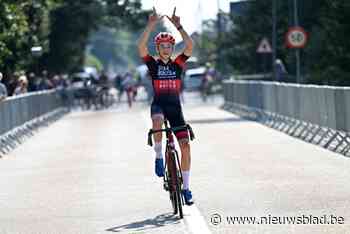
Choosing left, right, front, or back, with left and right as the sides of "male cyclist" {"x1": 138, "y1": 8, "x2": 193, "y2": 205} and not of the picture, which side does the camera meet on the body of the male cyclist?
front

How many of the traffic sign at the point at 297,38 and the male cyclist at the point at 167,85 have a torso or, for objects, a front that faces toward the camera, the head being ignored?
2

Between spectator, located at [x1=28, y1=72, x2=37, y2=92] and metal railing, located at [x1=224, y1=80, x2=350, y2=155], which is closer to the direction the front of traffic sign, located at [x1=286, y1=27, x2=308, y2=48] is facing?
the metal railing

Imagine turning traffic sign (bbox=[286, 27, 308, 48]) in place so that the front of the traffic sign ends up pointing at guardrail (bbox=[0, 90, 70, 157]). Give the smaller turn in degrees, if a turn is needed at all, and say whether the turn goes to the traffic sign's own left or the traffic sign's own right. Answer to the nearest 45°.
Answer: approximately 45° to the traffic sign's own right

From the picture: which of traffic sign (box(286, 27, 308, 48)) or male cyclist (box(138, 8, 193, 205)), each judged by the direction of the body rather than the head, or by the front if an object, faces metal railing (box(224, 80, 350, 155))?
the traffic sign

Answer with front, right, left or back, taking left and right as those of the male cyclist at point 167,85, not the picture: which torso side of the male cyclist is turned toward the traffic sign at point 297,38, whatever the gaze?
back

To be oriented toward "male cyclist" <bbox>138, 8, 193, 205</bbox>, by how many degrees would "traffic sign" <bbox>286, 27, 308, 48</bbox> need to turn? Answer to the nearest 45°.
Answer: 0° — it already faces them

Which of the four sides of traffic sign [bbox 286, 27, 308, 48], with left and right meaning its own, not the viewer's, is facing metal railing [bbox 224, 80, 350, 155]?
front
